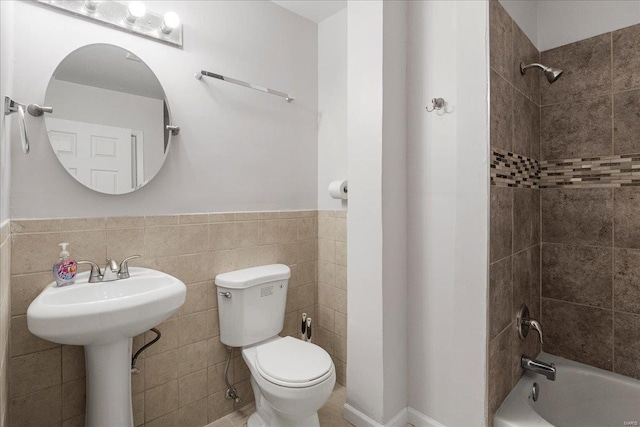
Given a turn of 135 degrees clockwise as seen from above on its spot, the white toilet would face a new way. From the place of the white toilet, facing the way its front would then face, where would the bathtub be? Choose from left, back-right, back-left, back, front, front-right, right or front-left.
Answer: back

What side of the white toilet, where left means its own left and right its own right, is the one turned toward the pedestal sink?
right

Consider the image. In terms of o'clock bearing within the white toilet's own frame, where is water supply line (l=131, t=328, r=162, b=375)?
The water supply line is roughly at 4 o'clock from the white toilet.

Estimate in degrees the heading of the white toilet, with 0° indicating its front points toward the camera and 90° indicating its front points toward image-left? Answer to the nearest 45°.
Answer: approximately 315°

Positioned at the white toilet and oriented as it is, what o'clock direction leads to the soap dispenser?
The soap dispenser is roughly at 4 o'clock from the white toilet.
